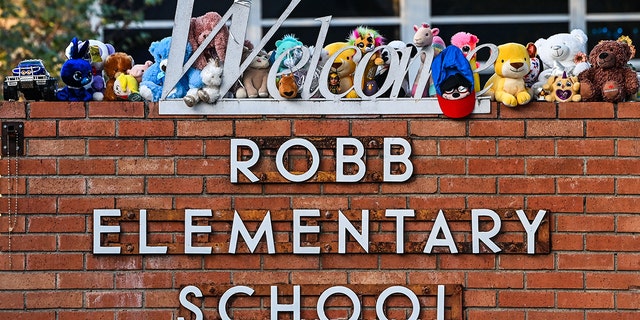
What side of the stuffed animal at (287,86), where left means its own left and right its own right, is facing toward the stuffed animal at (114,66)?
right

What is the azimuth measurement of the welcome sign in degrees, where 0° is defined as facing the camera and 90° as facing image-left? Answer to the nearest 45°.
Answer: approximately 0°

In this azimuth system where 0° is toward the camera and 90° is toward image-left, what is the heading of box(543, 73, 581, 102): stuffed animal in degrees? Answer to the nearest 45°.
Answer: approximately 0°

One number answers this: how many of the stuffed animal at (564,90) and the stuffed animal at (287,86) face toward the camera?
2

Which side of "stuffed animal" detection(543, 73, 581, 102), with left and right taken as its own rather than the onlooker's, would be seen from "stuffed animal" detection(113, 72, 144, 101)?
right

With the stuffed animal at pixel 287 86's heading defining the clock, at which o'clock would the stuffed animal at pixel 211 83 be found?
the stuffed animal at pixel 211 83 is roughly at 3 o'clock from the stuffed animal at pixel 287 86.

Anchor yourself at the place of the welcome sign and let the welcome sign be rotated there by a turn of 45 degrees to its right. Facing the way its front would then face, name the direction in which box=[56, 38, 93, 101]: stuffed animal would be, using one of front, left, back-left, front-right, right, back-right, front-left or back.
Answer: front-right

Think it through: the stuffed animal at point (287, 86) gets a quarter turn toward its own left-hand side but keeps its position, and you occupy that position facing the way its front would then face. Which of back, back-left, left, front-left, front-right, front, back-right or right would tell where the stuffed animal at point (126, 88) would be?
back
